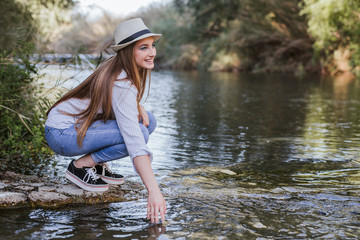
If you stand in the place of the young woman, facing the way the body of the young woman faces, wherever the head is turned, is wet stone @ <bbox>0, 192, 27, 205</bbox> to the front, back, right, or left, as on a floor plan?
back

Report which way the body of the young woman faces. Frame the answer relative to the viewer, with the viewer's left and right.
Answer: facing to the right of the viewer

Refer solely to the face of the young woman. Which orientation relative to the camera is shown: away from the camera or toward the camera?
toward the camera

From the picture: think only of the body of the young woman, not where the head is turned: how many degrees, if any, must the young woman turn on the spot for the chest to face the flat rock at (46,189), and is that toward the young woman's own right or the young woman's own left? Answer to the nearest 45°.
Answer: approximately 135° to the young woman's own left
